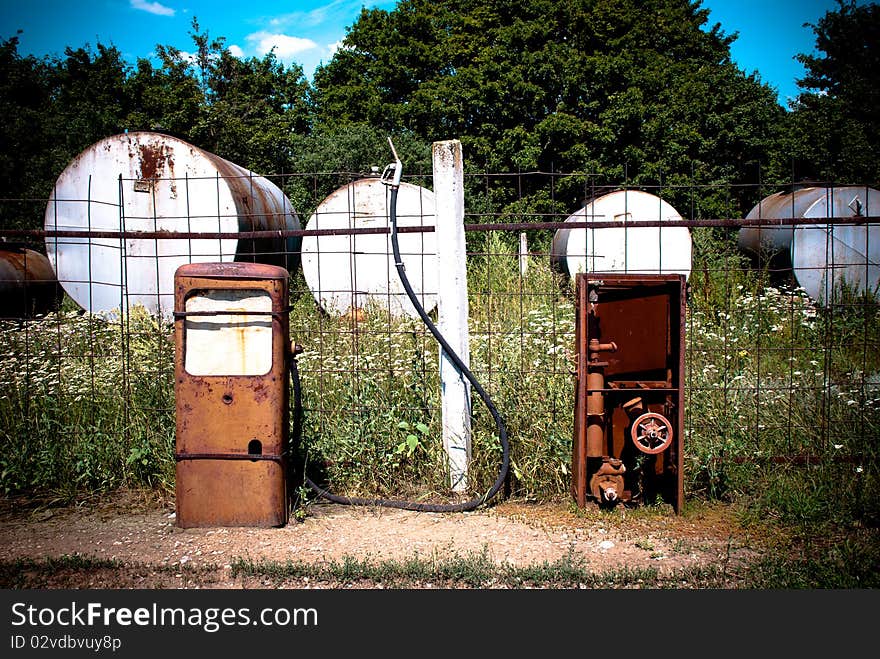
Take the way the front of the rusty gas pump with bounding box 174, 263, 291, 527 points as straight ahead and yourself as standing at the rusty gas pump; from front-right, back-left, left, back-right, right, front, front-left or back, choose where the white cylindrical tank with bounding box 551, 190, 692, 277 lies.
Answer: back-left

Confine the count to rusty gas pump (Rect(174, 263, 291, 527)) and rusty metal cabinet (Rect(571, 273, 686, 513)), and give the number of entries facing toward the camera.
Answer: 2

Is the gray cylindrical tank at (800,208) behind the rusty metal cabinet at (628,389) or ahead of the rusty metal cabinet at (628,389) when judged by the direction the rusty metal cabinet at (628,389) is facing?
behind

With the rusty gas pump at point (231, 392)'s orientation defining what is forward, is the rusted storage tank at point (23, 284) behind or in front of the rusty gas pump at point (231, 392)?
behind

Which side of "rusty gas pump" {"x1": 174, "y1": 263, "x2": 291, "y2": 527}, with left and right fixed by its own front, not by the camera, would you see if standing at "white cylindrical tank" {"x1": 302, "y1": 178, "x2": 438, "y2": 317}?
back

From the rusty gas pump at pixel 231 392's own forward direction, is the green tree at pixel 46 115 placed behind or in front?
behind

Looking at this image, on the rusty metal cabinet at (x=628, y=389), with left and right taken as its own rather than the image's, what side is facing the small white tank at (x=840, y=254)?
back

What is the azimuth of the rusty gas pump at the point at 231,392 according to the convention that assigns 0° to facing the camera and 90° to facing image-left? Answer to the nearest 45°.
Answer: approximately 0°

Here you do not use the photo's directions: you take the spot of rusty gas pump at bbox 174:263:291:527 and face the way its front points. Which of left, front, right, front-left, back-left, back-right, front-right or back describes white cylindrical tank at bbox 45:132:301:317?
back

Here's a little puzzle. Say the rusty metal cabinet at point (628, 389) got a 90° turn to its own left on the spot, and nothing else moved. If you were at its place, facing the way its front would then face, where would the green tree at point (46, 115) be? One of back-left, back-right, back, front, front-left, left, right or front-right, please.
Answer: back-left

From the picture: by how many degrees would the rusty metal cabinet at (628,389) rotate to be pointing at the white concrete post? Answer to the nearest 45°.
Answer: approximately 90° to its right

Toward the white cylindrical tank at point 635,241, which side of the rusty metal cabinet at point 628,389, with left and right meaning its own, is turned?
back
